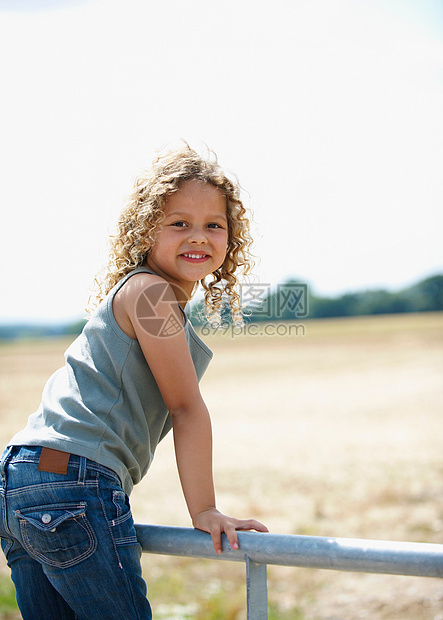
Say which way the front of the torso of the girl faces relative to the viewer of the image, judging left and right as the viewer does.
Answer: facing away from the viewer and to the right of the viewer
